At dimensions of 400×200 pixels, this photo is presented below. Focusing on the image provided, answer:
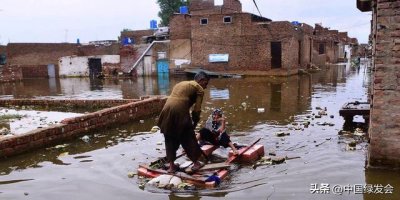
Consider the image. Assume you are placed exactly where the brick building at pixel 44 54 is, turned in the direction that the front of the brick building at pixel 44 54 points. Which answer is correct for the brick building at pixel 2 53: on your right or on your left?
on your right

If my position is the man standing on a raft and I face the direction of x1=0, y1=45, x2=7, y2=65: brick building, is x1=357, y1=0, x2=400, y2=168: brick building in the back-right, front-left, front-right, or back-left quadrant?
back-right

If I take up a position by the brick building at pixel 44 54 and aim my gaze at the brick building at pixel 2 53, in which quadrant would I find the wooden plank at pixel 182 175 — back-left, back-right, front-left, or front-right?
back-left

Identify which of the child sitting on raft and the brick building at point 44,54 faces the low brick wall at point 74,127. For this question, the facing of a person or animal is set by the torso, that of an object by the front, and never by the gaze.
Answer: the brick building

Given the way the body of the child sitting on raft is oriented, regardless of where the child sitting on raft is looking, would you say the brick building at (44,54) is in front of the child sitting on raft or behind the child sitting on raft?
behind

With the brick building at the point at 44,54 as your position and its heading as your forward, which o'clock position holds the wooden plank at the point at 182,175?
The wooden plank is roughly at 12 o'clock from the brick building.

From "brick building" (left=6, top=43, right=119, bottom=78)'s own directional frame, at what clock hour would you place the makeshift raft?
The makeshift raft is roughly at 12 o'clock from the brick building.

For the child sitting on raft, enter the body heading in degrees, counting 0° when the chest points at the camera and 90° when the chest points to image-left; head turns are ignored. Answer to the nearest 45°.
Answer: approximately 0°

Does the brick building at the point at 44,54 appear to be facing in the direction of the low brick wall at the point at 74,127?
yes

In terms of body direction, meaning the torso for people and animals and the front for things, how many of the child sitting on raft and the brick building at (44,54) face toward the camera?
2

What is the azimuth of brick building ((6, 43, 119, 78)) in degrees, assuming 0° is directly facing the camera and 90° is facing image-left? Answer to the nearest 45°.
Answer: approximately 0°
